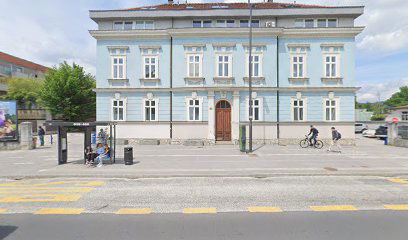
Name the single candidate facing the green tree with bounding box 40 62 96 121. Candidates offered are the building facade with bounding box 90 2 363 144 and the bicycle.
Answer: the bicycle

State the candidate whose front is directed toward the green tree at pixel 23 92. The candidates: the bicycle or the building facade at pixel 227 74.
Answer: the bicycle

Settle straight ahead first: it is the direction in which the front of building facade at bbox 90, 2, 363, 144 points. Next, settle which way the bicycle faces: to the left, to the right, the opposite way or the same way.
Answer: to the right

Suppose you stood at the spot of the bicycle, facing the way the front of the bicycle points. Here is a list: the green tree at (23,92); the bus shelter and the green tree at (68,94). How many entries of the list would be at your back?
0

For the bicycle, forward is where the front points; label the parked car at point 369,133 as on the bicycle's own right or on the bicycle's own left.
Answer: on the bicycle's own right

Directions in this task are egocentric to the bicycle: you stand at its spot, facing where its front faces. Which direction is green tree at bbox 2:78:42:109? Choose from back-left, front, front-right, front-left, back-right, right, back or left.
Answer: front

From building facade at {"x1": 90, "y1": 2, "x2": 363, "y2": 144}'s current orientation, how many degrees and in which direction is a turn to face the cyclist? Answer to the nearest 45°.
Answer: approximately 90° to its left

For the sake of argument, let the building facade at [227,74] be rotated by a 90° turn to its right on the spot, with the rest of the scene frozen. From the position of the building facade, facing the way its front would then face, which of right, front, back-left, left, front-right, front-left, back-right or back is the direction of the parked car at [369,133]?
back-right

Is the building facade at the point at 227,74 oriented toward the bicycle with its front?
no

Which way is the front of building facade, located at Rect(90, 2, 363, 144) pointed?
toward the camera

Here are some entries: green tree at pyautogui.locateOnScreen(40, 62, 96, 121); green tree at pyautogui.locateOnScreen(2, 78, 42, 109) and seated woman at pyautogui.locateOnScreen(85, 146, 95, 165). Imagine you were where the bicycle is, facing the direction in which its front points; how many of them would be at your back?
0
